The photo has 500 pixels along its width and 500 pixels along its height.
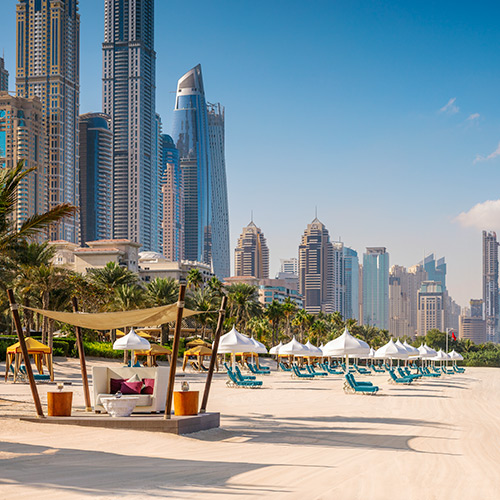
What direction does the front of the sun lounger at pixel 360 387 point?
to the viewer's right

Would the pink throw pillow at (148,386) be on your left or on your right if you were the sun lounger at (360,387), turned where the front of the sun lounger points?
on your right

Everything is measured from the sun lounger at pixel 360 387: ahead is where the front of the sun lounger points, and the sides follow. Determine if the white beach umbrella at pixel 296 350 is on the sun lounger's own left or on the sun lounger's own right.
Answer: on the sun lounger's own left

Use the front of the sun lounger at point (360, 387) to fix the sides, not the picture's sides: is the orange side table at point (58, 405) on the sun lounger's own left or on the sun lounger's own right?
on the sun lounger's own right
